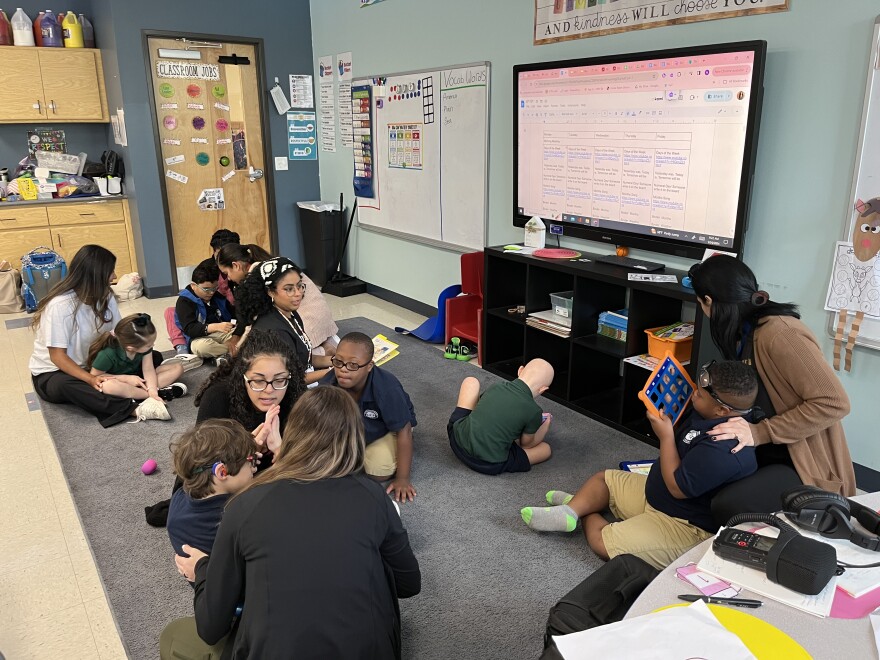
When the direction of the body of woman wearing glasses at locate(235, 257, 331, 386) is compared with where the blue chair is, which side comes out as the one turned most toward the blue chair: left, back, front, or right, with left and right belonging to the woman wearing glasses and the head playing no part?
left

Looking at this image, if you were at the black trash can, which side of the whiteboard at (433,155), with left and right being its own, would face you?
right

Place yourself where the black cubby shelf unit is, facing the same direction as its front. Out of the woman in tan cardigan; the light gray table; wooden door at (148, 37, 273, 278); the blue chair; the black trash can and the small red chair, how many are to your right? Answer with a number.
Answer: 4

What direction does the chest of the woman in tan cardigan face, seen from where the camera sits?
to the viewer's left

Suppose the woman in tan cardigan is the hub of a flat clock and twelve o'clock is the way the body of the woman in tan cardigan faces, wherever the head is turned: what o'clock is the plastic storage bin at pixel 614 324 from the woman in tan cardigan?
The plastic storage bin is roughly at 2 o'clock from the woman in tan cardigan.

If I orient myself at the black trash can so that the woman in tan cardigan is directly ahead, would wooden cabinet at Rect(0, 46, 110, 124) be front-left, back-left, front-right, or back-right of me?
back-right

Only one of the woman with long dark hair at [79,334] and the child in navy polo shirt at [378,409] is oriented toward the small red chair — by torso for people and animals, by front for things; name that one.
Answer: the woman with long dark hair

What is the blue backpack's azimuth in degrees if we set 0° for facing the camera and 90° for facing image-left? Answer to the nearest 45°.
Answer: approximately 0°

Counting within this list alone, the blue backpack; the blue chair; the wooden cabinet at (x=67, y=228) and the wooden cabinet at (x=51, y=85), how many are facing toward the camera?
3

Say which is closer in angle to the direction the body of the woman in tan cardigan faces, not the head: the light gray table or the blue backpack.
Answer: the blue backpack
